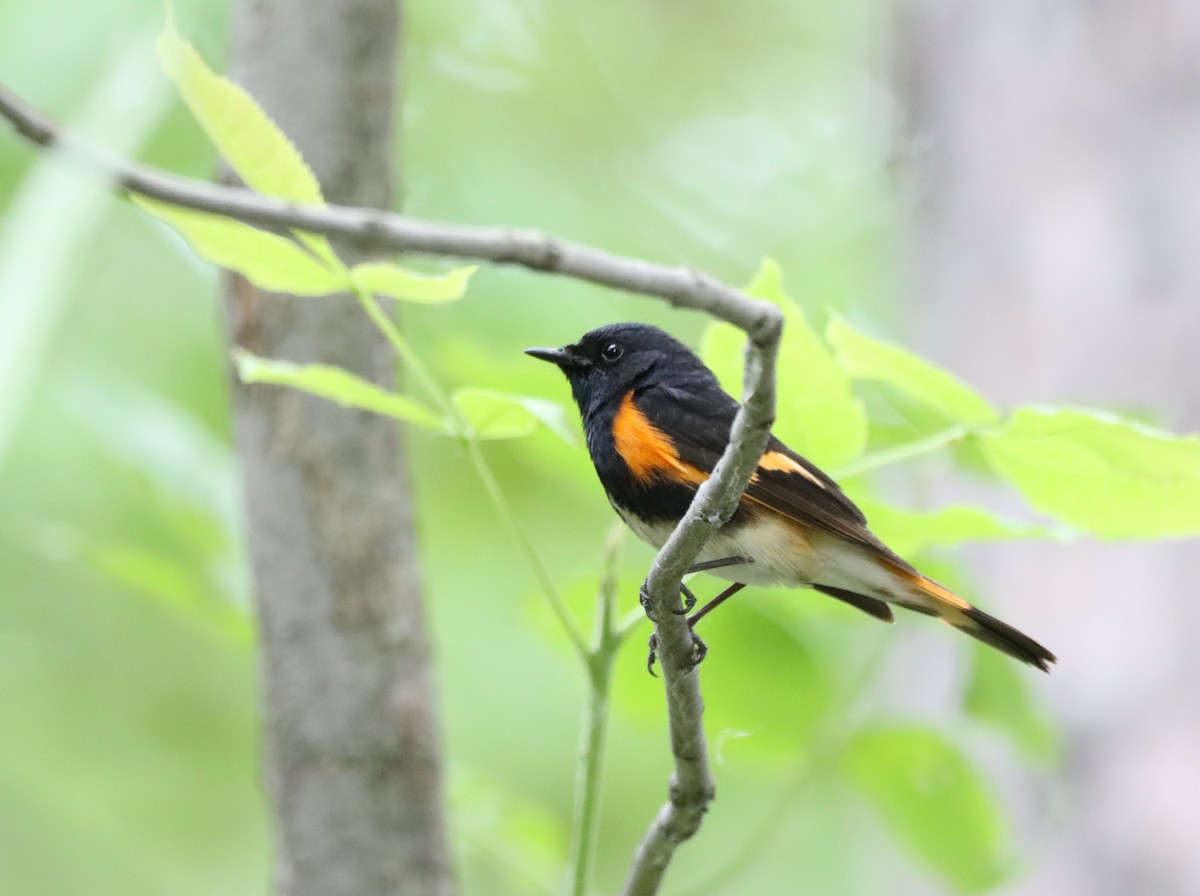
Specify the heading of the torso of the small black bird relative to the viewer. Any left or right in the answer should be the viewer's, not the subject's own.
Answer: facing to the left of the viewer

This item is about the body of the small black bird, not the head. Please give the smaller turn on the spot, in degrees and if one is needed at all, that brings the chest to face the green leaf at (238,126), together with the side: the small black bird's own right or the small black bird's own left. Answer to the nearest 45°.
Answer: approximately 45° to the small black bird's own left
